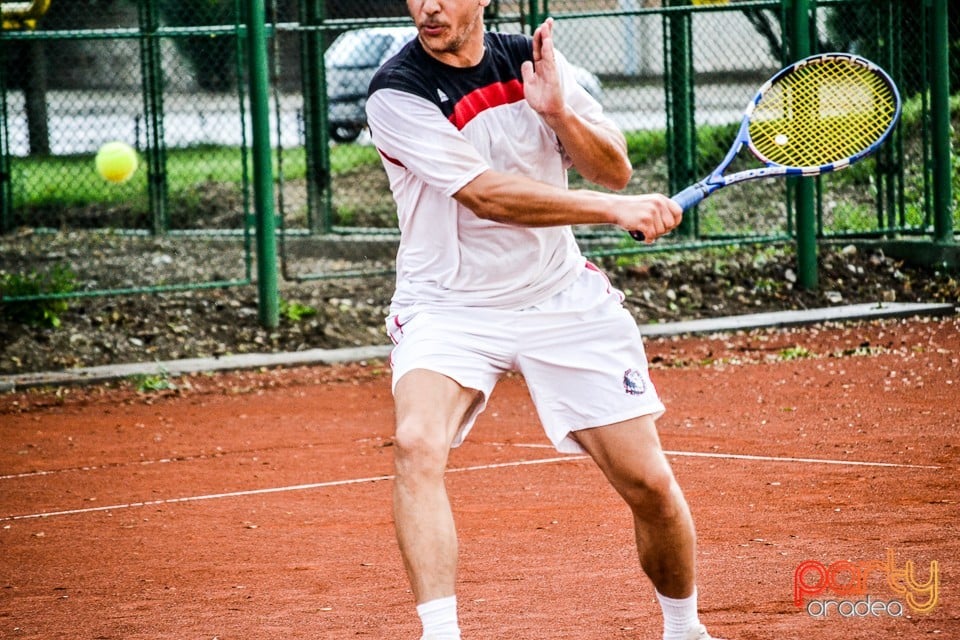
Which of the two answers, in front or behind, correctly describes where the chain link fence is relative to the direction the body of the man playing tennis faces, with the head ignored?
behind

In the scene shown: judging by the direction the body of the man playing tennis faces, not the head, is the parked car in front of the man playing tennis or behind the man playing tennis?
behind

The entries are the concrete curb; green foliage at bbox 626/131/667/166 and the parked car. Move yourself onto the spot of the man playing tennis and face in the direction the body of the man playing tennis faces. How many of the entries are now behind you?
3

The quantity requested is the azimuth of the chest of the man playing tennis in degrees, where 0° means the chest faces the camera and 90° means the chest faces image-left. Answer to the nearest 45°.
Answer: approximately 0°

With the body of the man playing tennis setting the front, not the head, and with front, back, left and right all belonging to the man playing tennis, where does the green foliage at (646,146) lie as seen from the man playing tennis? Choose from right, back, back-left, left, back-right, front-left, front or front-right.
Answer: back

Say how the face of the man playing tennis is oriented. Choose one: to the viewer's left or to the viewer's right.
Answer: to the viewer's left

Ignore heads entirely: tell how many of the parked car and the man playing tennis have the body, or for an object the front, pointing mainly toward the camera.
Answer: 1

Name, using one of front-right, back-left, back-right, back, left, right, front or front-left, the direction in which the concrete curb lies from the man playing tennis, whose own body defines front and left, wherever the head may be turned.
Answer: back

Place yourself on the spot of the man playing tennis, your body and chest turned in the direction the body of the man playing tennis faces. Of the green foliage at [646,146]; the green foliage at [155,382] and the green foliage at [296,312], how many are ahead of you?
0

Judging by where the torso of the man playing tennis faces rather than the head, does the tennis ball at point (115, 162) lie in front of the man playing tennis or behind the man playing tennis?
behind
